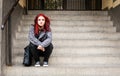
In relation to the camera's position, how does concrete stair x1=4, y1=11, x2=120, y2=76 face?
facing the viewer

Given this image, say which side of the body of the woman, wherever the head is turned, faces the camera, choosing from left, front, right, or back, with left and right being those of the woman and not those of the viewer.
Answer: front

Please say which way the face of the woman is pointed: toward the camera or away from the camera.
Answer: toward the camera
